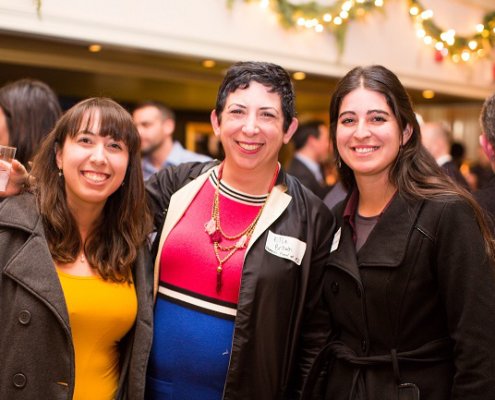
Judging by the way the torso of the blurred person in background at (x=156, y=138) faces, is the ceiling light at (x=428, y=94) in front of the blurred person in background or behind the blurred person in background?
behind

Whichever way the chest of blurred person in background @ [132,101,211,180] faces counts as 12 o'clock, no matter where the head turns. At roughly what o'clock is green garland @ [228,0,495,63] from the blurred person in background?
The green garland is roughly at 7 o'clock from the blurred person in background.

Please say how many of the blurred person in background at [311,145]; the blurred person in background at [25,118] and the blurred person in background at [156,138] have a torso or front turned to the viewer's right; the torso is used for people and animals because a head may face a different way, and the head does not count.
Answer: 1

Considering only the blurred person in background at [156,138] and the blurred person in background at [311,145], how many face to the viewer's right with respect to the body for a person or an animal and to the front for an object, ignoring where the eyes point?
1

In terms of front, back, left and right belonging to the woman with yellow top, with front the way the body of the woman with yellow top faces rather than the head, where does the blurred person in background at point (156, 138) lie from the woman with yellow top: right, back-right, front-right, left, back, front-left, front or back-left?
back-left

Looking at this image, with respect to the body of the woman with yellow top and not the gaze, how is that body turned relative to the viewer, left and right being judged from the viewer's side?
facing the viewer and to the right of the viewer

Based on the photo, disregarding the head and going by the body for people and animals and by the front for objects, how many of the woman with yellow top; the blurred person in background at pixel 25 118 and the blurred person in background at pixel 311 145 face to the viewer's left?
1

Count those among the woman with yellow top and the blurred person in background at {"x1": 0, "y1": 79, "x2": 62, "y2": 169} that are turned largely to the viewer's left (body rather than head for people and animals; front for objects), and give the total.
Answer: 1

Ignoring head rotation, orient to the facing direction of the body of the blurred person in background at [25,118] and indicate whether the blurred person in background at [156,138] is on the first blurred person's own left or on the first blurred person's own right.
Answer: on the first blurred person's own right
